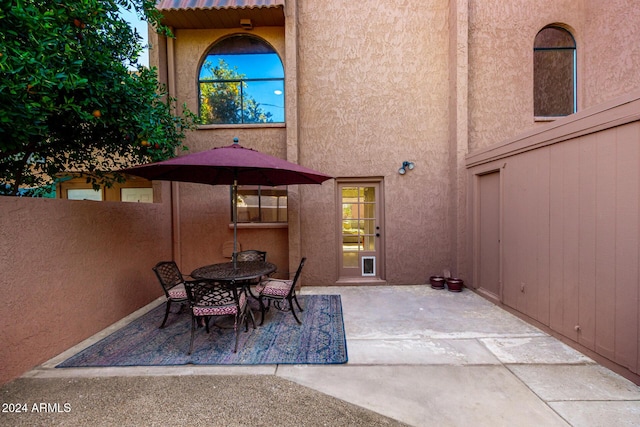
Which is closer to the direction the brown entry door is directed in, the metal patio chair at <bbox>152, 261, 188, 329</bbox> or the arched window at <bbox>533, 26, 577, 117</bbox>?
the metal patio chair

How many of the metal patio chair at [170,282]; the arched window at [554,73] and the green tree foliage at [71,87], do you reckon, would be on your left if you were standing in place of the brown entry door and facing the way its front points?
1

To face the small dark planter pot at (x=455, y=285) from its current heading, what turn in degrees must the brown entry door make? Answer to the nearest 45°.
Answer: approximately 90° to its left

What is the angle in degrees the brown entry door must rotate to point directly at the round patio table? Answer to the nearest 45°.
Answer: approximately 45° to its right

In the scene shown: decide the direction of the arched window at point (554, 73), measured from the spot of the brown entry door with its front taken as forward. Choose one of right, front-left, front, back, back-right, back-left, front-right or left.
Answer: left

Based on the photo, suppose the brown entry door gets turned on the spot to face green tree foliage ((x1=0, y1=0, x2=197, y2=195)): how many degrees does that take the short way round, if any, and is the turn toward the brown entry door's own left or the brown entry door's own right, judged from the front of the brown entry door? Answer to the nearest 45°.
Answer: approximately 45° to the brown entry door's own right

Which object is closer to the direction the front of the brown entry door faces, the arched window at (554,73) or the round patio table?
the round patio table

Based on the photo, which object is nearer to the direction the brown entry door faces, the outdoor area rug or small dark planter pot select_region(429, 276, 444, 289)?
the outdoor area rug

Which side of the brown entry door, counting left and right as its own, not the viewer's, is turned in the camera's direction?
front

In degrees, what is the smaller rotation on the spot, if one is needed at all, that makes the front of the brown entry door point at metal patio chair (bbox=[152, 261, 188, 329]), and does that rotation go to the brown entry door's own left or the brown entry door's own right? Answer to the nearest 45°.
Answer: approximately 45° to the brown entry door's own right
